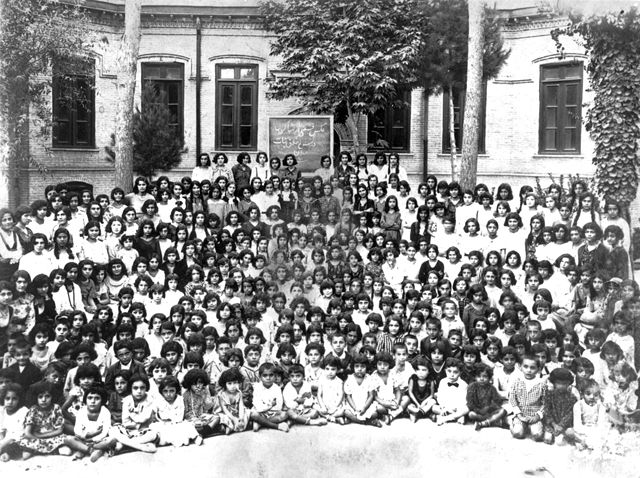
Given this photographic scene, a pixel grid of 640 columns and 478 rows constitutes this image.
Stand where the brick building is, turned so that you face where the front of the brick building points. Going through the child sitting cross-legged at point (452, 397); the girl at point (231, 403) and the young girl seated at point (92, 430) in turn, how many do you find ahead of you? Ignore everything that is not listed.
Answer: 3

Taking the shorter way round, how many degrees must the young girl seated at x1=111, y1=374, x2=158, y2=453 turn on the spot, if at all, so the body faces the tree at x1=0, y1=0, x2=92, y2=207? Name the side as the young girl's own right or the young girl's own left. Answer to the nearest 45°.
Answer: approximately 180°

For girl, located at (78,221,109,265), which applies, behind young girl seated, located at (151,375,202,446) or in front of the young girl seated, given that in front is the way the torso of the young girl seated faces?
behind

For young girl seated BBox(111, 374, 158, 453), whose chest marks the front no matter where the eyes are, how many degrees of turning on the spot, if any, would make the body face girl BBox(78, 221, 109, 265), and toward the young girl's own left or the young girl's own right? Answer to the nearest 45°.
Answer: approximately 180°
